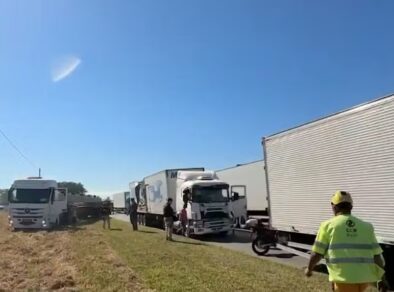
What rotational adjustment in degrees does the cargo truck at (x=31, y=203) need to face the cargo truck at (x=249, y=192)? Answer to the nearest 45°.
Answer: approximately 90° to its left

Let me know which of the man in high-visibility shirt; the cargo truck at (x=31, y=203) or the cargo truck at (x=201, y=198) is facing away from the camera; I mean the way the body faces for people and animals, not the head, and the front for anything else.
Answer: the man in high-visibility shirt

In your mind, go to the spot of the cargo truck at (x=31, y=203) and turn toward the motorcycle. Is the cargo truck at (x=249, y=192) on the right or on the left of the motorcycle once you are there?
left

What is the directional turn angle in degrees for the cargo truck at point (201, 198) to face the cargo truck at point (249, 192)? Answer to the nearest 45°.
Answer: approximately 90° to its left

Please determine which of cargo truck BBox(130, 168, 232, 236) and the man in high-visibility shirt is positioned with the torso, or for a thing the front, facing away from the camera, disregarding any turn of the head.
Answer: the man in high-visibility shirt

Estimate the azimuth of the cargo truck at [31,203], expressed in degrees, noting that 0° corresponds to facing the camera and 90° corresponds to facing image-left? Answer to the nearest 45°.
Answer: approximately 45°

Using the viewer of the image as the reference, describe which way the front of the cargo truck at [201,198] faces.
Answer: facing the viewer and to the right of the viewer

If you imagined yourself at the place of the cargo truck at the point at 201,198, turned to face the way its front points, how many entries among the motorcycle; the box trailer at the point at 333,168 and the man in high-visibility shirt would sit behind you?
0

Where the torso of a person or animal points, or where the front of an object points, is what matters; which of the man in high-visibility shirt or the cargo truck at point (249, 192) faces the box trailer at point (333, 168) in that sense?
the man in high-visibility shirt

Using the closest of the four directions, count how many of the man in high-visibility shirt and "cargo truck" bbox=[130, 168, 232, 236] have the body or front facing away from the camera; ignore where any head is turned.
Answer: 1

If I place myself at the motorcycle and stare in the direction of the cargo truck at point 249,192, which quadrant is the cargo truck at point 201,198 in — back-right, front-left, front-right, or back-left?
front-left

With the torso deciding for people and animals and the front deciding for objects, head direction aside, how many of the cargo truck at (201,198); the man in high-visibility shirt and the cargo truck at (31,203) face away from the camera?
1

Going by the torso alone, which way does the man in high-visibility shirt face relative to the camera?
away from the camera

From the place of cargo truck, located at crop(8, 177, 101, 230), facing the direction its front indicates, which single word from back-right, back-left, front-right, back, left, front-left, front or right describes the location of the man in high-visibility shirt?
front-left
